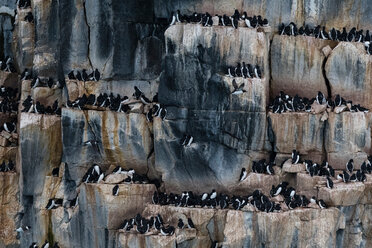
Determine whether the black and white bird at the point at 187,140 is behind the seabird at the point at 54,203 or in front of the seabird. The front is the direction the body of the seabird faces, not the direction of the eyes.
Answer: behind

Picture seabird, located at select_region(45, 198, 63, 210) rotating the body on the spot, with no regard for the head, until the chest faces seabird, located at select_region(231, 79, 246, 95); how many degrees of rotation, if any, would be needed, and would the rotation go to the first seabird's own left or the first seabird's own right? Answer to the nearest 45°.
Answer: approximately 135° to the first seabird's own left

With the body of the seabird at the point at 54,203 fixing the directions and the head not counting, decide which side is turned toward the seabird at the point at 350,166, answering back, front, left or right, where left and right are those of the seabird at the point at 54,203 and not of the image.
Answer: back

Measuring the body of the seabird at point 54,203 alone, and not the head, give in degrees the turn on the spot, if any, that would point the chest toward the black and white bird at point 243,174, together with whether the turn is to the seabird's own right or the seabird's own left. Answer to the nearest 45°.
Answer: approximately 135° to the seabird's own left

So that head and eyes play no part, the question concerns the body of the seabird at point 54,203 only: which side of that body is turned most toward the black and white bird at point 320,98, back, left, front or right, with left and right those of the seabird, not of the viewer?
back

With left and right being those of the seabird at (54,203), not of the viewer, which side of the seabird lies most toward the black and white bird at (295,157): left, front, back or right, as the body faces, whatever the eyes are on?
back

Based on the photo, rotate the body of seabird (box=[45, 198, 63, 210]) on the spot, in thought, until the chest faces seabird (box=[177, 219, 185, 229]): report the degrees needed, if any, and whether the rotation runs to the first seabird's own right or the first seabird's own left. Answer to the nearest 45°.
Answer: approximately 135° to the first seabird's own left

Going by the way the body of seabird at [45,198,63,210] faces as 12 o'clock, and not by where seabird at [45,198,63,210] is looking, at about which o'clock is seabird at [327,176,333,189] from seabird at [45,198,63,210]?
seabird at [327,176,333,189] is roughly at 7 o'clock from seabird at [45,198,63,210].

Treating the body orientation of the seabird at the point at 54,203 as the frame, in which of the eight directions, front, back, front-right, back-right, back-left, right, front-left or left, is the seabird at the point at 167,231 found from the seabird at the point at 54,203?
back-left

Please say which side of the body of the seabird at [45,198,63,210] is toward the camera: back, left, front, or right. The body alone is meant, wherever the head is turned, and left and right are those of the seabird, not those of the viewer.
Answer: left
